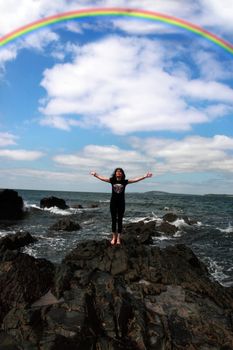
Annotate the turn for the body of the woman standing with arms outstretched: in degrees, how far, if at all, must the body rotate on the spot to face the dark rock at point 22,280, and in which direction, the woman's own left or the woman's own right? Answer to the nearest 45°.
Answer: approximately 45° to the woman's own right

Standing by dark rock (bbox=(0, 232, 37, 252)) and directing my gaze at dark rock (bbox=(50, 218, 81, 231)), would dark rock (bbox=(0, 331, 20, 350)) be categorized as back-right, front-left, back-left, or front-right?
back-right

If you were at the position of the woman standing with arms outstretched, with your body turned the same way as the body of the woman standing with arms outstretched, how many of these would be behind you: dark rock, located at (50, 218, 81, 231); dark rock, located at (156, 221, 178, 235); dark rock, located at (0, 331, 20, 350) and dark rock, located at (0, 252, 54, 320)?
2

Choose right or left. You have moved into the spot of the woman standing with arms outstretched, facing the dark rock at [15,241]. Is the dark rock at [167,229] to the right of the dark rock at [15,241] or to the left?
right

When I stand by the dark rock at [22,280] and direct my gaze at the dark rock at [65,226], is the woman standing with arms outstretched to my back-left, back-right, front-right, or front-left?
front-right

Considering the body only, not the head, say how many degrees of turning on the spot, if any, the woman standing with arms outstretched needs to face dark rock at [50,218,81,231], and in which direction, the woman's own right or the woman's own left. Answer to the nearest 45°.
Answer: approximately 180°

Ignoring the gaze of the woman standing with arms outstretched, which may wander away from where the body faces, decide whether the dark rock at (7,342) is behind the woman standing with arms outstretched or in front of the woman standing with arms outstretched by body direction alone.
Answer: in front

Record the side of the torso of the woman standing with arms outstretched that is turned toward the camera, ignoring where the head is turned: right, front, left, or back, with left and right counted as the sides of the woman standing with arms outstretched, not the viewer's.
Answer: front

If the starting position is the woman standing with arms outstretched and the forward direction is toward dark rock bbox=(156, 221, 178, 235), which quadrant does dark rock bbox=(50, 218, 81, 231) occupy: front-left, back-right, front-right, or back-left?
front-left
